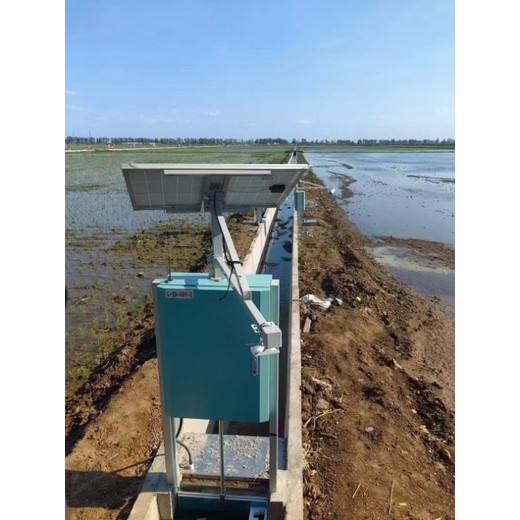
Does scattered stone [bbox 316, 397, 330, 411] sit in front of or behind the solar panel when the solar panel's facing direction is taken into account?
in front

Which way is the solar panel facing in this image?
away from the camera

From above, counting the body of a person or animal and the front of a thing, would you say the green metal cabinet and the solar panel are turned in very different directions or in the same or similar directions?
very different directions

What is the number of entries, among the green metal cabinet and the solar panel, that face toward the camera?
1

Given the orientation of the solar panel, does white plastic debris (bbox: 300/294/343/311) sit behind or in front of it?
in front

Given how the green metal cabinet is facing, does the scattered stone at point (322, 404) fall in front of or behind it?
behind

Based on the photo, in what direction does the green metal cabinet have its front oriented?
toward the camera
